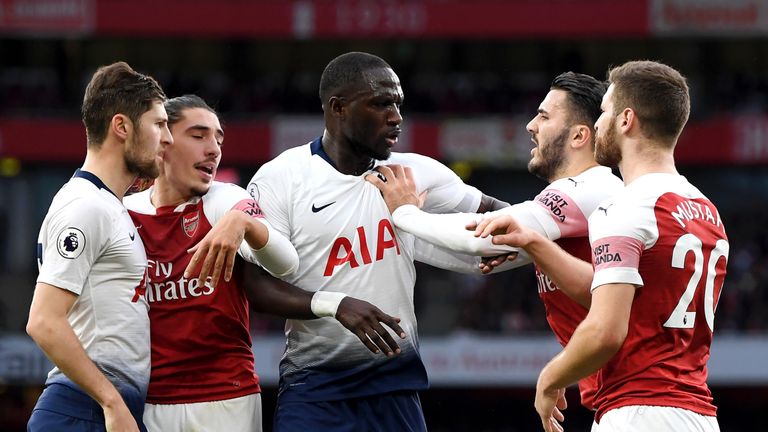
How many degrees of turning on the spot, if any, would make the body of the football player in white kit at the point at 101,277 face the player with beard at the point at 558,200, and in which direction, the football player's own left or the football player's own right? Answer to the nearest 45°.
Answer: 0° — they already face them

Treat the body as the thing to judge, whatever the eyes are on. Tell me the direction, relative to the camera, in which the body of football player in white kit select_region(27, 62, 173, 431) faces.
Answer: to the viewer's right

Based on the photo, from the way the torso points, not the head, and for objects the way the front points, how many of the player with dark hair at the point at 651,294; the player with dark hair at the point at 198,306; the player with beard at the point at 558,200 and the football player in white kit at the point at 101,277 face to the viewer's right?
1

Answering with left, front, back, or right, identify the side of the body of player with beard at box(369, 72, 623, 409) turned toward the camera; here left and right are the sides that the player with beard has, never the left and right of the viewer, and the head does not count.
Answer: left

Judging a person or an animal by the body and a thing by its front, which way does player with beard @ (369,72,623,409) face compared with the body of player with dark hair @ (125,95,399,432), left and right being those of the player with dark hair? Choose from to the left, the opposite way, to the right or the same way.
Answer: to the right

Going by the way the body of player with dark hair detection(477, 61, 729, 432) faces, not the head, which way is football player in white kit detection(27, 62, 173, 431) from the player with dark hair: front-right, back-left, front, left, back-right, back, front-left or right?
front-left

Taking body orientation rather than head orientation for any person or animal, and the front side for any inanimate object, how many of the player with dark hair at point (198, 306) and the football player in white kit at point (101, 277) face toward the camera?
1

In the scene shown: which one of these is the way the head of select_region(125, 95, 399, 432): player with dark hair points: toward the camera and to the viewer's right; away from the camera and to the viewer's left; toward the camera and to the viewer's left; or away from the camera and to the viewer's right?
toward the camera and to the viewer's right

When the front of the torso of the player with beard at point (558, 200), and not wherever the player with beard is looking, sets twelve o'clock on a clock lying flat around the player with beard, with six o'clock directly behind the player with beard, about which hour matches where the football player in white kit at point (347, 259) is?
The football player in white kit is roughly at 12 o'clock from the player with beard.

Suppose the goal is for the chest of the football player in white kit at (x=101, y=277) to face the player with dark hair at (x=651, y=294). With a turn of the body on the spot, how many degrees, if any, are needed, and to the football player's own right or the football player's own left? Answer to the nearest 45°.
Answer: approximately 45° to the football player's own right

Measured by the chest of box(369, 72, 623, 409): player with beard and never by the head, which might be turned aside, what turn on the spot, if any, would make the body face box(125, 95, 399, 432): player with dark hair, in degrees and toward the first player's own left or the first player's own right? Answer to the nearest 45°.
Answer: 0° — they already face them

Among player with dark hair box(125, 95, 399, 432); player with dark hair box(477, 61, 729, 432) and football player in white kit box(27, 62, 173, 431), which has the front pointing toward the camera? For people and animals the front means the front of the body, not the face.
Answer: player with dark hair box(125, 95, 399, 432)

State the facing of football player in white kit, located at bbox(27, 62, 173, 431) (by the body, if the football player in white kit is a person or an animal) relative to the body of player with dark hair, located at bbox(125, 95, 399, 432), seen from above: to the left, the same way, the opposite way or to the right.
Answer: to the left

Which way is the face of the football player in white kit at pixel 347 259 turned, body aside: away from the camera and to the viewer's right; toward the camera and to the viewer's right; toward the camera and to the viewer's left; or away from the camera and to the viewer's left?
toward the camera and to the viewer's right

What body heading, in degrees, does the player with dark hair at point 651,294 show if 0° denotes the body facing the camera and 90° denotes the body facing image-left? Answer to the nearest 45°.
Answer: approximately 135°

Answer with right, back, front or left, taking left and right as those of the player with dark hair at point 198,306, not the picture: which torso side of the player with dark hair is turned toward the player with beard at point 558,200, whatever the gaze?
left
